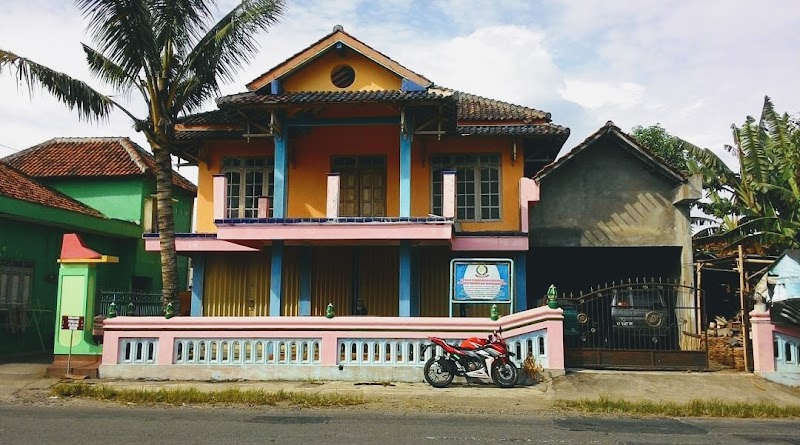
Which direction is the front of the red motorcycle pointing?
to the viewer's right

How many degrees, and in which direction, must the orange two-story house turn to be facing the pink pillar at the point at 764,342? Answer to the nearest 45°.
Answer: approximately 45° to its left

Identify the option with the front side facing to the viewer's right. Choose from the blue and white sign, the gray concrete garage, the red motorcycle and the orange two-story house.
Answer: the red motorcycle

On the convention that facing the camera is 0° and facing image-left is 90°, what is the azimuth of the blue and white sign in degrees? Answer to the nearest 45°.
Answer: approximately 0°

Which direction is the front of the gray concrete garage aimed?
toward the camera

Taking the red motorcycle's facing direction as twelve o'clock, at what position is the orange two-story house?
The orange two-story house is roughly at 8 o'clock from the red motorcycle.

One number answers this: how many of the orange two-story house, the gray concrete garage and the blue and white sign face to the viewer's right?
0

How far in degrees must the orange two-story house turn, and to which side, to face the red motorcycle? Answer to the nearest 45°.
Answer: approximately 45° to its left

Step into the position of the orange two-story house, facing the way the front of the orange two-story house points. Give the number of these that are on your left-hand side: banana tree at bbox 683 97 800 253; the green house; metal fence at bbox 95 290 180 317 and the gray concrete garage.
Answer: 2

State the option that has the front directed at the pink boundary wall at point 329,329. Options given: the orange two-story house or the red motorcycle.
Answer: the orange two-story house

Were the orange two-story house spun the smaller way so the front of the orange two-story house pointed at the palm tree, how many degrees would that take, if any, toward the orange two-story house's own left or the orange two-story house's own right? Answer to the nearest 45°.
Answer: approximately 45° to the orange two-story house's own right

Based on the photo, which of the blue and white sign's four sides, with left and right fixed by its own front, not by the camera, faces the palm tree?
right

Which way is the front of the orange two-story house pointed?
toward the camera

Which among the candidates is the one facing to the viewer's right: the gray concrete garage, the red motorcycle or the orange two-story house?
the red motorcycle
